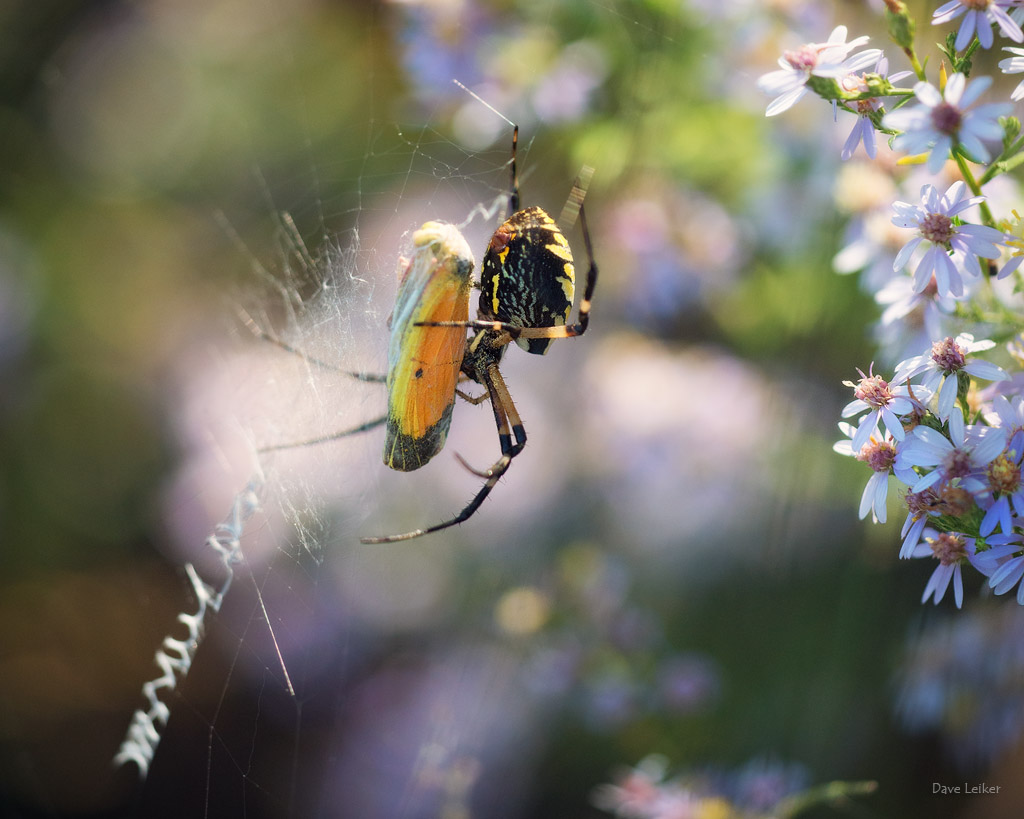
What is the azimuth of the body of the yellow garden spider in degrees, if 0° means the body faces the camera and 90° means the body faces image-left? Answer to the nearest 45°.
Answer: approximately 90°
